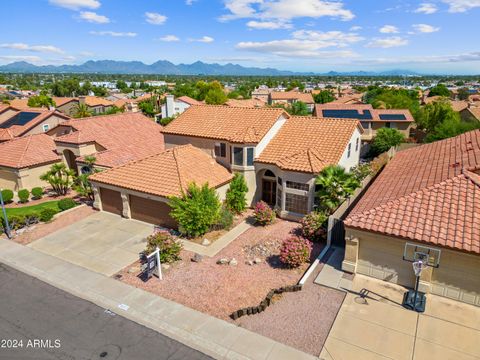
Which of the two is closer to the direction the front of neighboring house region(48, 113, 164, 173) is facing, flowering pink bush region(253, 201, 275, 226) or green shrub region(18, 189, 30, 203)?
the green shrub

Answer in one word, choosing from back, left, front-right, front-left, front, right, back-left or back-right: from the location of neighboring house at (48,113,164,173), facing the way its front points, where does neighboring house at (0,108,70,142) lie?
right

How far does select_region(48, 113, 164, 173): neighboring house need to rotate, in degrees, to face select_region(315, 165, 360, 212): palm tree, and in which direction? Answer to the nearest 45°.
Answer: approximately 90° to its left

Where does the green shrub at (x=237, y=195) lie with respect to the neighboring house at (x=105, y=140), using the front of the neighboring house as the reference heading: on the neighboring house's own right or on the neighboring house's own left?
on the neighboring house's own left

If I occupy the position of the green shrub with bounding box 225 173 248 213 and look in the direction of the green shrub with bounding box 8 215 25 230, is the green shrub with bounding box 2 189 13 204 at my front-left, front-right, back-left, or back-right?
front-right

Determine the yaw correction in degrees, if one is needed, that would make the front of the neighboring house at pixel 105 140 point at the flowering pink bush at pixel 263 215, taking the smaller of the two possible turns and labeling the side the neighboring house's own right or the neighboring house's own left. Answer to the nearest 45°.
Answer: approximately 90° to the neighboring house's own left

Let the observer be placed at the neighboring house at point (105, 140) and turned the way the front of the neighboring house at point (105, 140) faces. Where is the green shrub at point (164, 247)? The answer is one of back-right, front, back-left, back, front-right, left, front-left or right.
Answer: front-left

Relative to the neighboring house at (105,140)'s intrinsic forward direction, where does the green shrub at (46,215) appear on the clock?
The green shrub is roughly at 11 o'clock from the neighboring house.

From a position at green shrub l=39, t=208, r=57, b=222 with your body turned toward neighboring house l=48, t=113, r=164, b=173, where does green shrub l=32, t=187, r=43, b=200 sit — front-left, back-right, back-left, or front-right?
front-left

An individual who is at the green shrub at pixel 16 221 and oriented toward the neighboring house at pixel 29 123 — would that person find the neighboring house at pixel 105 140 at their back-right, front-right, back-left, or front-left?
front-right

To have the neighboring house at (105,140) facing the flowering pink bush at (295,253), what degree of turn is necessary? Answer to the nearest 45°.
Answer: approximately 45° to its left

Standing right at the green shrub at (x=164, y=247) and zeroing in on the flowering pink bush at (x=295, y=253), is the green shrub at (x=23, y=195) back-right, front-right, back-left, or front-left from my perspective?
back-left

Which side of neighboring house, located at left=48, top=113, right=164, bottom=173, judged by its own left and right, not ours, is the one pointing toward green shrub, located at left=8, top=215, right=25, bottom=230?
front

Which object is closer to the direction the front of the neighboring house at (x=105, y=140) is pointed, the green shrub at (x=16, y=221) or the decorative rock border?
the green shrub

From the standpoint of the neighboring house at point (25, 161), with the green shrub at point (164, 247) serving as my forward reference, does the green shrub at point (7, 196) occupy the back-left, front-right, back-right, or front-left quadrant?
front-right

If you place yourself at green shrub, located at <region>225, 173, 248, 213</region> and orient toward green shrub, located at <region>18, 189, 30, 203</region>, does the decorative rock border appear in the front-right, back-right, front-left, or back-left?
back-left

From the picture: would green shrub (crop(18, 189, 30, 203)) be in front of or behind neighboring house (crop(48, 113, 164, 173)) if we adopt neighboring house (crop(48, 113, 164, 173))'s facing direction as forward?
in front

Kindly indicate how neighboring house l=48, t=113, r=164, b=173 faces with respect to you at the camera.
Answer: facing the viewer and to the left of the viewer
